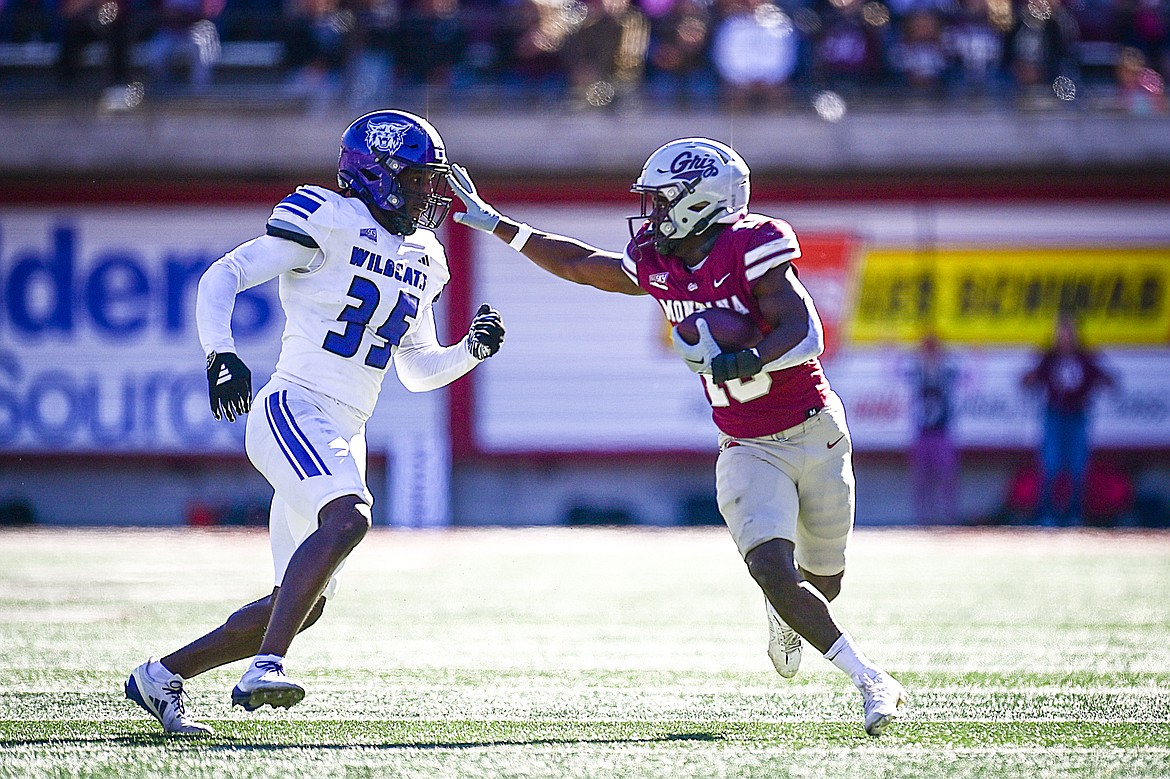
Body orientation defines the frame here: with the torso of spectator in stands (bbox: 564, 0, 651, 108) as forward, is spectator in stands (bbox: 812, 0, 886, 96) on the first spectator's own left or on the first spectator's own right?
on the first spectator's own left

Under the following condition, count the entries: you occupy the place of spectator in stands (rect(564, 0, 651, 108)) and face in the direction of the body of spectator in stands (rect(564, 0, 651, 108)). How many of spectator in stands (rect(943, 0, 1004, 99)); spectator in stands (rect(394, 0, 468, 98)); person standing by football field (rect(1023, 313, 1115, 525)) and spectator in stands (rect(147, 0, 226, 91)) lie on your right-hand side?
2

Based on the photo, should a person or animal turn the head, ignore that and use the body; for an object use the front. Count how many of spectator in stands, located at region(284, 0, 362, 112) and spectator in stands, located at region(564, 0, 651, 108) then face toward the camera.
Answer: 2

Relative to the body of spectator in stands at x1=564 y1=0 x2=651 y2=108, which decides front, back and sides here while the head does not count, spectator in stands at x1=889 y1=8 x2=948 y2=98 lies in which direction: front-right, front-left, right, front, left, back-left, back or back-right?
left

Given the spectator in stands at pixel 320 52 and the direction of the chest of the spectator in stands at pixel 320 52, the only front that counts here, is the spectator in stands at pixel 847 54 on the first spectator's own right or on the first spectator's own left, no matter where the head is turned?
on the first spectator's own left

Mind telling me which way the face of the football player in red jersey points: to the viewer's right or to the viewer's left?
to the viewer's left

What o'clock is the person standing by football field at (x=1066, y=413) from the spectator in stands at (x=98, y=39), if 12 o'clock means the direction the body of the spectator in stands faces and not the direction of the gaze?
The person standing by football field is roughly at 10 o'clock from the spectator in stands.

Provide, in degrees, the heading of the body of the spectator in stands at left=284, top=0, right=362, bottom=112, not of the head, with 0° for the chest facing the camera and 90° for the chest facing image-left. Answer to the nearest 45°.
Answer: approximately 0°
